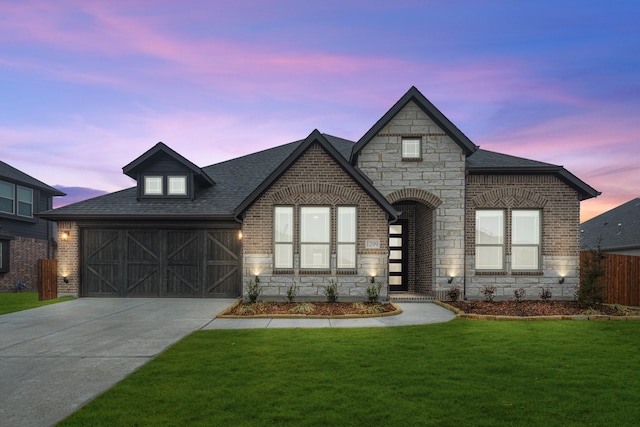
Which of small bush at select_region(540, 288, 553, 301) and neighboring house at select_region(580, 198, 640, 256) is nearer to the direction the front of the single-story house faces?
the small bush

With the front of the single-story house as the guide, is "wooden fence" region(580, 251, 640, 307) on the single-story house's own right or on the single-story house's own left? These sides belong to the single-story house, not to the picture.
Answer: on the single-story house's own left

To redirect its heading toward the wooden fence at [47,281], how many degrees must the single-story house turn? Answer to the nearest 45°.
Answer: approximately 90° to its right

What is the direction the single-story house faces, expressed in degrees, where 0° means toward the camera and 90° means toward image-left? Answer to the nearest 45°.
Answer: approximately 0°
